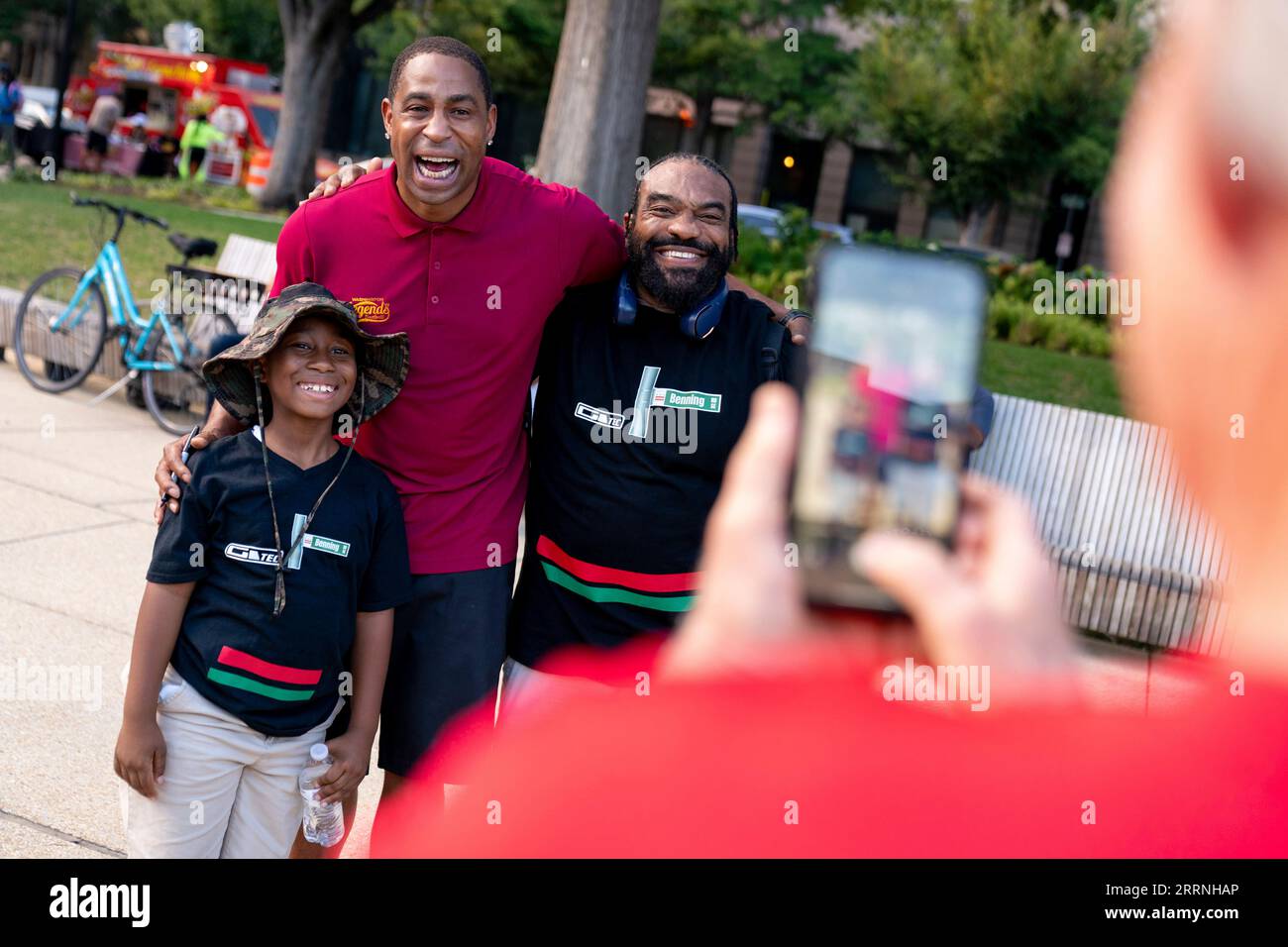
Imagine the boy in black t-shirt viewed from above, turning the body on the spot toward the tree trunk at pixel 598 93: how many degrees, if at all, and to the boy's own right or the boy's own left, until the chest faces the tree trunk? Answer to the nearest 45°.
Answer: approximately 180°

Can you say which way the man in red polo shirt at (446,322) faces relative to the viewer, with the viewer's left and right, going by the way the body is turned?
facing the viewer

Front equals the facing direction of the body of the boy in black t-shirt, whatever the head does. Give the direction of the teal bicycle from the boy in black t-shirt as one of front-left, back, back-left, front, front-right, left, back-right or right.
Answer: back

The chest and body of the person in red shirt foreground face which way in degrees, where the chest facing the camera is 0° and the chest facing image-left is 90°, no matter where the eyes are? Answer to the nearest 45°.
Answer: approximately 135°

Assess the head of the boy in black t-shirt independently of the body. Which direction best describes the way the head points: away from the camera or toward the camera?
toward the camera

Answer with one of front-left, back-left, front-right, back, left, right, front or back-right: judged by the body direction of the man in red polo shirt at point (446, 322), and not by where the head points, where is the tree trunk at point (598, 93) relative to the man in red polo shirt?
back

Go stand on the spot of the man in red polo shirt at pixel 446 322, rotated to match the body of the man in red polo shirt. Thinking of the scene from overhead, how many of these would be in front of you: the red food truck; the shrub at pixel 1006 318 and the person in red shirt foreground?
1

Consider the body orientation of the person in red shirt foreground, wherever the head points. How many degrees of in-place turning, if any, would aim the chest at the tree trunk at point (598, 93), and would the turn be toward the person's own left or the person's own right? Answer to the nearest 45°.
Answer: approximately 45° to the person's own right

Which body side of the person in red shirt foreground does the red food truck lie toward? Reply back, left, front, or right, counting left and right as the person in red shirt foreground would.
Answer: front

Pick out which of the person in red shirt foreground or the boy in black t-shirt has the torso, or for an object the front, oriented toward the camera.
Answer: the boy in black t-shirt

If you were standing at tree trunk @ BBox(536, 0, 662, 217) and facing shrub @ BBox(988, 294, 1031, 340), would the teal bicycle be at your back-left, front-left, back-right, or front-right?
back-left

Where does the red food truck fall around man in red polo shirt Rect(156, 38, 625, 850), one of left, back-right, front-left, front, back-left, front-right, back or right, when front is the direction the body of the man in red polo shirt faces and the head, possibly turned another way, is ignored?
back

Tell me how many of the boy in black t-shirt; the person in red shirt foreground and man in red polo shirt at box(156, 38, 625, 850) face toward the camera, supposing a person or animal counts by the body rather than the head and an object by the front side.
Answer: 2

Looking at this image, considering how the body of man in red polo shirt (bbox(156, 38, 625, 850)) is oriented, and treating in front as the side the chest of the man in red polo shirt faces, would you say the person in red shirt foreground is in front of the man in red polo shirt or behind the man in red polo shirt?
in front

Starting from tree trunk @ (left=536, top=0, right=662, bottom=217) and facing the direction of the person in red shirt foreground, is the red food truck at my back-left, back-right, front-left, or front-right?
back-right

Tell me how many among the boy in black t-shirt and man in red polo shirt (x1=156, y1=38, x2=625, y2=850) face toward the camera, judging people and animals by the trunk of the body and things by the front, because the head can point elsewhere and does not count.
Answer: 2

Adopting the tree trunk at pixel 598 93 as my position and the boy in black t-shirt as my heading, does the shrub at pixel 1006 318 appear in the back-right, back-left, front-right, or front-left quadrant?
back-left

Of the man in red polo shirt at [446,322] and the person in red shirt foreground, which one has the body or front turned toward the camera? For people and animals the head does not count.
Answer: the man in red polo shirt

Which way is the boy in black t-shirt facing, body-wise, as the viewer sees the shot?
toward the camera
